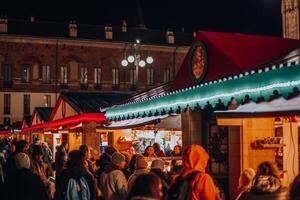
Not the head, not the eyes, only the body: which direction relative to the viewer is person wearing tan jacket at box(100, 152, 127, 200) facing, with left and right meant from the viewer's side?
facing away from the viewer and to the right of the viewer

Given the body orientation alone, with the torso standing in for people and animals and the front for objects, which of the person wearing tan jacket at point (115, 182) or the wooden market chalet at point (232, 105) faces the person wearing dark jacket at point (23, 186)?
the wooden market chalet

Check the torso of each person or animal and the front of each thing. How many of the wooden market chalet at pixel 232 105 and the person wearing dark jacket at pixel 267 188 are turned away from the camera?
1

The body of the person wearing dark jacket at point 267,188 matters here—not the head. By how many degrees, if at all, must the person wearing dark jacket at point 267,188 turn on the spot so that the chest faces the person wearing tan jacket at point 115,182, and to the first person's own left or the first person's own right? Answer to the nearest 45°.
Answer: approximately 45° to the first person's own left

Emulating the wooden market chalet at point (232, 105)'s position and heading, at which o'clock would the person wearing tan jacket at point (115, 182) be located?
The person wearing tan jacket is roughly at 12 o'clock from the wooden market chalet.

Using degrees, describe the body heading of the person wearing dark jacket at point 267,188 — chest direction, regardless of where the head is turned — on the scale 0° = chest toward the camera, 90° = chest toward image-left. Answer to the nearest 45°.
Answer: approximately 180°

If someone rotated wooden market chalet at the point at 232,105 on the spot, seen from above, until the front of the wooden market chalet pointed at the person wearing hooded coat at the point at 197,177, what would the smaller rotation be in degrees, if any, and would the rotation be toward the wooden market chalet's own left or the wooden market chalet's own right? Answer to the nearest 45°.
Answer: approximately 45° to the wooden market chalet's own left

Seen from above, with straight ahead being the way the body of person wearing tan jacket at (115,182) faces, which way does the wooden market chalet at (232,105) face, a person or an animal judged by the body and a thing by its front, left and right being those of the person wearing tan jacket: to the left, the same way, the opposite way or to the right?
the opposite way

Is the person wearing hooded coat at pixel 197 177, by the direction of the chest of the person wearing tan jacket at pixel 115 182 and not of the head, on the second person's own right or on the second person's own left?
on the second person's own right

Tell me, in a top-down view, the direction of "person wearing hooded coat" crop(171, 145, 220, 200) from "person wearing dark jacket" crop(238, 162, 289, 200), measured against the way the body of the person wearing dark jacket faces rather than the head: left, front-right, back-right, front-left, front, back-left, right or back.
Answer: left

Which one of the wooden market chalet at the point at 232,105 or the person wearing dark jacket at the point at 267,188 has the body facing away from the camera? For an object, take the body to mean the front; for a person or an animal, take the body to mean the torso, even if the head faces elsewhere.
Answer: the person wearing dark jacket

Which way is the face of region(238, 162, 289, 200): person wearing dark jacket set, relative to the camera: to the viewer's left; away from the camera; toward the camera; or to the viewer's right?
away from the camera

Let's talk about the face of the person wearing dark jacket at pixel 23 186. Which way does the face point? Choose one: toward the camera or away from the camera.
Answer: away from the camera
